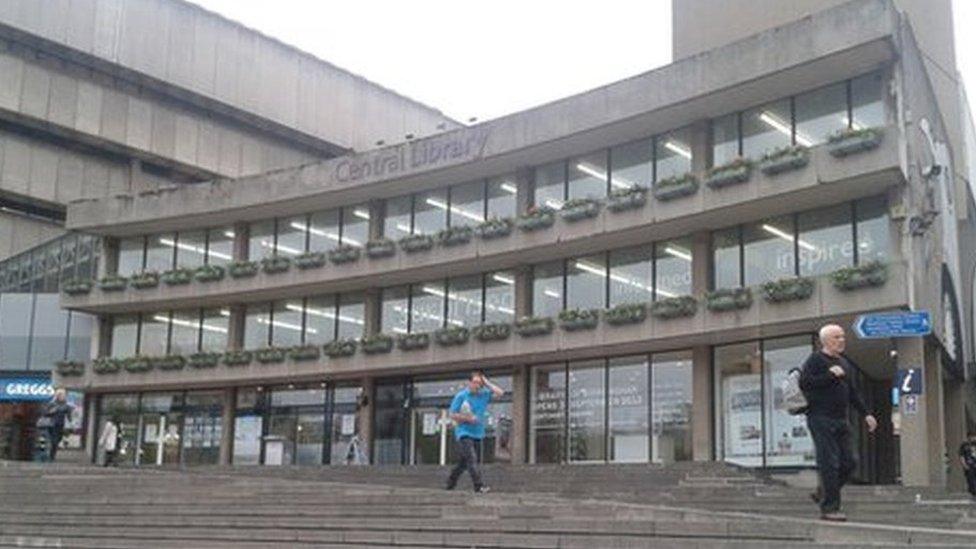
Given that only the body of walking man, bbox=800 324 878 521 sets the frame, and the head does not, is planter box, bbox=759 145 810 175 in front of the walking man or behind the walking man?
behind

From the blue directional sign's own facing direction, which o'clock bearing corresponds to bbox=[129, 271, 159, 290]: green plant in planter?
The green plant in planter is roughly at 4 o'clock from the blue directional sign.

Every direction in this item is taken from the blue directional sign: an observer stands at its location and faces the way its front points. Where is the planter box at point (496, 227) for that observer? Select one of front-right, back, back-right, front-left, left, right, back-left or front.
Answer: back-right

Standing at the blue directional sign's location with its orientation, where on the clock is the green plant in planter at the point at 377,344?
The green plant in planter is roughly at 4 o'clock from the blue directional sign.

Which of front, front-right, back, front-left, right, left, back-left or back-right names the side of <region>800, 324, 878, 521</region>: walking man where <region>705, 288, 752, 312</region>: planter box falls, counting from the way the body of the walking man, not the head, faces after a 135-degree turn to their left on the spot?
front

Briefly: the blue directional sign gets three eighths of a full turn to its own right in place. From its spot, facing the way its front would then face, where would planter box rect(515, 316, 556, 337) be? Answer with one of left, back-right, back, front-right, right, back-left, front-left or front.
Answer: front

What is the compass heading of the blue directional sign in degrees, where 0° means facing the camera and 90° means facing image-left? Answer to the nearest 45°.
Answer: approximately 0°

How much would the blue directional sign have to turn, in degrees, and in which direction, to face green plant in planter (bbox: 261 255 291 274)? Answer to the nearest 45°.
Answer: approximately 135° to its right

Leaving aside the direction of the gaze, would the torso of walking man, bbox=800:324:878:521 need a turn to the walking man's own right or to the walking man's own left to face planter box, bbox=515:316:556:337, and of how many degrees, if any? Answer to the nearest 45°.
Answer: approximately 180°

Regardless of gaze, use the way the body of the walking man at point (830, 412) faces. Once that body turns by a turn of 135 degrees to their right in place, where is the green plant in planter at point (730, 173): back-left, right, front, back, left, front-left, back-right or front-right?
right
